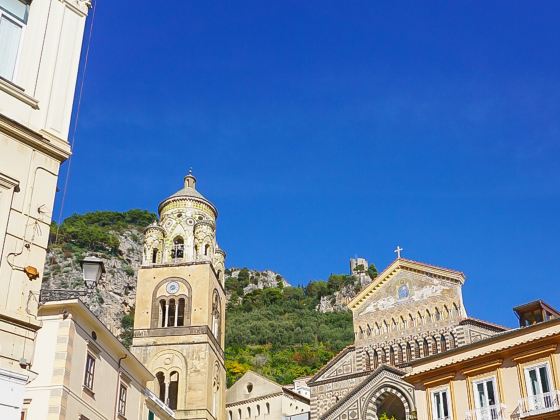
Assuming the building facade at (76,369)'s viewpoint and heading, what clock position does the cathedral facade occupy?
The cathedral facade is roughly at 9 o'clock from the building facade.

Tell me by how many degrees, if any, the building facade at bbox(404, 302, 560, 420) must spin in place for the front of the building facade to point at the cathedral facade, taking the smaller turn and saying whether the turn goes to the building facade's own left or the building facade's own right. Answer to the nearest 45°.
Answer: approximately 135° to the building facade's own right

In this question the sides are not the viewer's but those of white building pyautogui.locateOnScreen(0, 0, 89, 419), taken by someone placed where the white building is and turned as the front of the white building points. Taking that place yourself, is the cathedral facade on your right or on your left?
on your left

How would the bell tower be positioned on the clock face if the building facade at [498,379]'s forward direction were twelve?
The bell tower is roughly at 3 o'clock from the building facade.

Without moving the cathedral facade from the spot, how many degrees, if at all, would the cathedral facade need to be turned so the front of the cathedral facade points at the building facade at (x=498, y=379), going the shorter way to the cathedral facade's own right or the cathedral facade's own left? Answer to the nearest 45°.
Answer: approximately 45° to the cathedral facade's own left

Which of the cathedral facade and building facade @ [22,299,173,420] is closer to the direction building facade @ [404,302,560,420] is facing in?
the building facade

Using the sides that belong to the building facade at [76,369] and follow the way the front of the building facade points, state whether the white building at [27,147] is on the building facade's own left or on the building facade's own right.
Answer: on the building facade's own right

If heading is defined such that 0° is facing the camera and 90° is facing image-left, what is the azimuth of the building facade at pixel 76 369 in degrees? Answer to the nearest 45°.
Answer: approximately 315°
